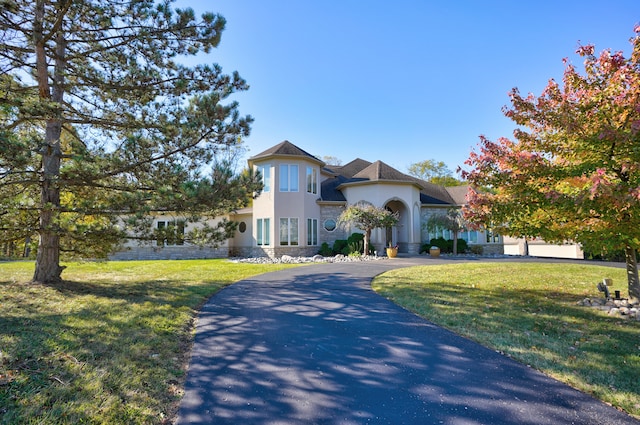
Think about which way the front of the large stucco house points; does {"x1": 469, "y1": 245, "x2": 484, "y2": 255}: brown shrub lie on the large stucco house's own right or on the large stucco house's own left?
on the large stucco house's own left

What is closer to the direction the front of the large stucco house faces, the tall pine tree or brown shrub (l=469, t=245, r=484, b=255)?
the tall pine tree

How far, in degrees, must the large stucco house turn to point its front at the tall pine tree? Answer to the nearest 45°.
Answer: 0° — it already faces it

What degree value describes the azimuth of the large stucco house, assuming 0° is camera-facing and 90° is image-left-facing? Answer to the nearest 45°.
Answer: approximately 0°

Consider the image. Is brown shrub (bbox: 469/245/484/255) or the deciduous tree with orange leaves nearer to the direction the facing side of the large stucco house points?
the deciduous tree with orange leaves

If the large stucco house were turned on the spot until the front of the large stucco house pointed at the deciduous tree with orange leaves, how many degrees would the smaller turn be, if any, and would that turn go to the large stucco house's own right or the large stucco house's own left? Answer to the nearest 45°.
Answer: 0° — it already faces it
